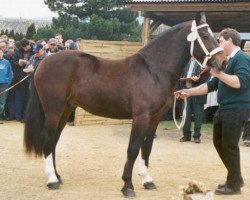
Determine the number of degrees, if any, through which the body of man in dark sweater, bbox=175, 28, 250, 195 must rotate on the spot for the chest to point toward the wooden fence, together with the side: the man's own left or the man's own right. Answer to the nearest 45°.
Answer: approximately 45° to the man's own right

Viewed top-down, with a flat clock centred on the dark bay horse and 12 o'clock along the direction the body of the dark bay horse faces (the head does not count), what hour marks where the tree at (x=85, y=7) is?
The tree is roughly at 9 o'clock from the dark bay horse.

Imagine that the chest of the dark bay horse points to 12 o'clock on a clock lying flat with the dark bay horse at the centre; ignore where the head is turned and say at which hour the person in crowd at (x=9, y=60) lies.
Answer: The person in crowd is roughly at 8 o'clock from the dark bay horse.

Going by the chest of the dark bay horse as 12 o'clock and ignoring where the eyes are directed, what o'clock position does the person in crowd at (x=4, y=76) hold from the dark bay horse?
The person in crowd is roughly at 8 o'clock from the dark bay horse.

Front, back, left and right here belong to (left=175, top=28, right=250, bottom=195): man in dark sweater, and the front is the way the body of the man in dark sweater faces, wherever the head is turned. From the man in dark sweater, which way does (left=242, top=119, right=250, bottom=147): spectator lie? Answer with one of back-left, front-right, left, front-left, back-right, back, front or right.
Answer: right

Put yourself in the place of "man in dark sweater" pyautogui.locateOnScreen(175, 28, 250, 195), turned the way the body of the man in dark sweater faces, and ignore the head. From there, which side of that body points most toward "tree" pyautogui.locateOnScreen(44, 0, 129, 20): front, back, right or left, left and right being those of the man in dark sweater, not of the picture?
right

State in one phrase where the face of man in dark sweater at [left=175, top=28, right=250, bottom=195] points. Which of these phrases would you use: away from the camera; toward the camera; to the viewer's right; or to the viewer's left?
to the viewer's left

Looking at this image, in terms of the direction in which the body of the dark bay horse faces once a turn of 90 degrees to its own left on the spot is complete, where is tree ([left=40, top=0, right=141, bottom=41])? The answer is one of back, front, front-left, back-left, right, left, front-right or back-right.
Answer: front

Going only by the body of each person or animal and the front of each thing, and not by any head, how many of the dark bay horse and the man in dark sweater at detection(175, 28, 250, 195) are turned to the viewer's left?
1

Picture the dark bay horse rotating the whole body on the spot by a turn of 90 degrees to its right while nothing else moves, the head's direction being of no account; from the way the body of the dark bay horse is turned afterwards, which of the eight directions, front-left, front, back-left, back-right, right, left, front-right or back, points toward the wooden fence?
back

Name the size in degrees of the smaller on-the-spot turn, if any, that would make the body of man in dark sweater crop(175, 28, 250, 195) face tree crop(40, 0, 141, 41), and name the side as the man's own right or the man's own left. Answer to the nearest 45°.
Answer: approximately 90° to the man's own right

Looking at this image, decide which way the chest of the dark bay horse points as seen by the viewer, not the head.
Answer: to the viewer's right

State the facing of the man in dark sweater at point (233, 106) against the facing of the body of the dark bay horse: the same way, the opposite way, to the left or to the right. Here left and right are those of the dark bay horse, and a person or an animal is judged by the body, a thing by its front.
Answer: the opposite way

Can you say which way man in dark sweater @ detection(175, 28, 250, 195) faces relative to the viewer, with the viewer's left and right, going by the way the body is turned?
facing to the left of the viewer

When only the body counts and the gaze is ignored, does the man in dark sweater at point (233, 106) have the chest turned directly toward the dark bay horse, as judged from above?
yes
